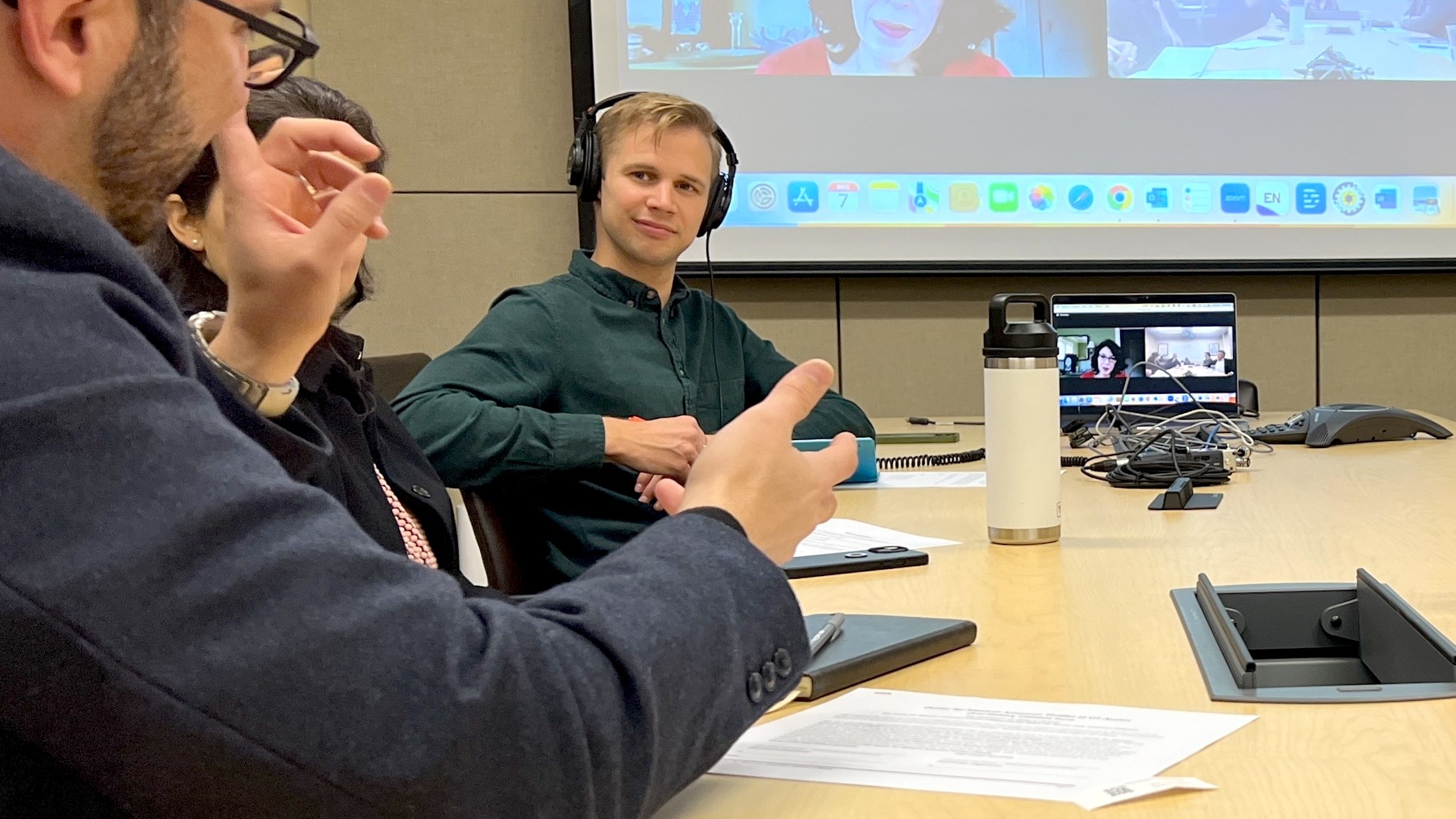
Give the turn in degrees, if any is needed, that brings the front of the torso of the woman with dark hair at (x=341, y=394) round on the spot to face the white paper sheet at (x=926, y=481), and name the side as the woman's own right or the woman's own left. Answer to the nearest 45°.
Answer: approximately 45° to the woman's own left

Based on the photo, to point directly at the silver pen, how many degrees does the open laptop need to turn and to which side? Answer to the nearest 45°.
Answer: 0° — it already faces it

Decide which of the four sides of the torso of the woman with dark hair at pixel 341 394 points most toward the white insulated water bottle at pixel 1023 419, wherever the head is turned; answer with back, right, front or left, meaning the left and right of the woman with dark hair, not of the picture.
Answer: front

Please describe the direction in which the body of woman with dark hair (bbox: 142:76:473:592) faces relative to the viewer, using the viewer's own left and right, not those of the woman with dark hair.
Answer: facing the viewer and to the right of the viewer

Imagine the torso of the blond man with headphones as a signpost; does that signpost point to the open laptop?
no

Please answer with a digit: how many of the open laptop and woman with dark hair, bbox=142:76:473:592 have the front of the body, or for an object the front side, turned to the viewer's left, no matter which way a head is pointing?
0

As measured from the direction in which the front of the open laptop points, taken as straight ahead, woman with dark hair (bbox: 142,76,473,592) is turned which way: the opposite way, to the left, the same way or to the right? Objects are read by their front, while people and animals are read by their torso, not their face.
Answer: to the left

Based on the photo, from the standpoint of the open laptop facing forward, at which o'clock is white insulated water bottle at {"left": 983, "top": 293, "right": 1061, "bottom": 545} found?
The white insulated water bottle is roughly at 12 o'clock from the open laptop.

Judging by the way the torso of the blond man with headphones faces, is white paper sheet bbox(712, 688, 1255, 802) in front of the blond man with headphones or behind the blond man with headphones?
in front

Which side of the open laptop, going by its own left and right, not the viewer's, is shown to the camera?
front

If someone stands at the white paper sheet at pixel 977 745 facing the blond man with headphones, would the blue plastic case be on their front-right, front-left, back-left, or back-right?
front-right

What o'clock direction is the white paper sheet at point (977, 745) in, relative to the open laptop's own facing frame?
The white paper sheet is roughly at 12 o'clock from the open laptop.

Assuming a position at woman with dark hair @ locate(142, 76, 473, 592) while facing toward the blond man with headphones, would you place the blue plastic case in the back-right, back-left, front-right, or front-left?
front-right

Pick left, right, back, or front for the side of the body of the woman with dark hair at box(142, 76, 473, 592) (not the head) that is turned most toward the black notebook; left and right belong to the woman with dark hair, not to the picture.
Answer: front

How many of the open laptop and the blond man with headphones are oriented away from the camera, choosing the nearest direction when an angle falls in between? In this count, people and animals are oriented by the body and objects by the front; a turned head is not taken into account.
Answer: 0

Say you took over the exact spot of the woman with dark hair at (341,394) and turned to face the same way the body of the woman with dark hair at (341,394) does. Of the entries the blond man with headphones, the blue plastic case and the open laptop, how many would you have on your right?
0
